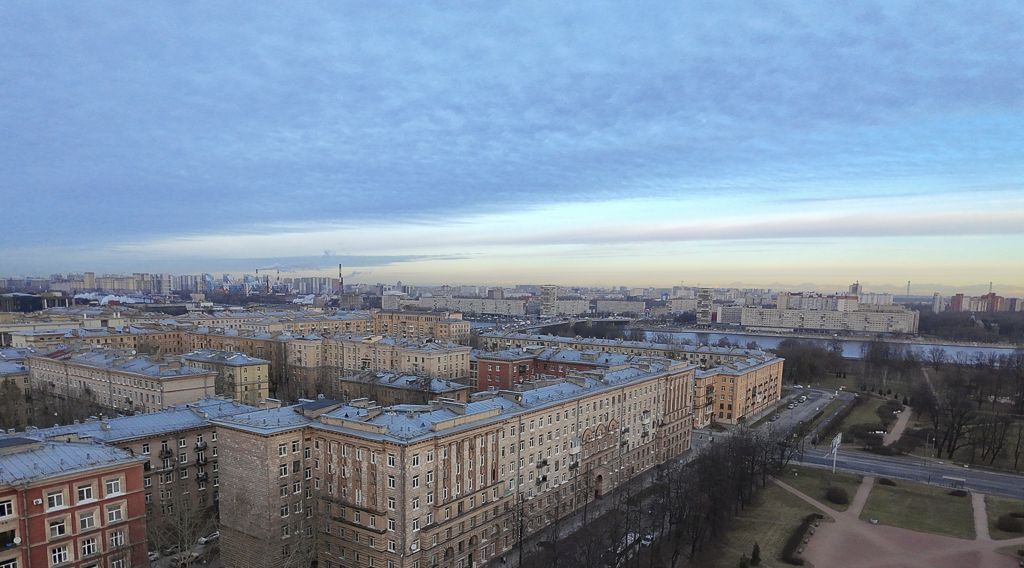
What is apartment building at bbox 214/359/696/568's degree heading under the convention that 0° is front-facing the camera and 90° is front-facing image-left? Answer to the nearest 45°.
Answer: approximately 315°

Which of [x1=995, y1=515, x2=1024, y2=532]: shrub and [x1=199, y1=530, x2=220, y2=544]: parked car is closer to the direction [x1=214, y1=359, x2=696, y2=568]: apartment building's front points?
the shrub

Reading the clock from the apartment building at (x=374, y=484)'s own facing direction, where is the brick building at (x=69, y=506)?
The brick building is roughly at 4 o'clock from the apartment building.

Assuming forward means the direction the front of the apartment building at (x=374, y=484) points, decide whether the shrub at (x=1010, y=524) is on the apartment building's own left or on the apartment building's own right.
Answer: on the apartment building's own left

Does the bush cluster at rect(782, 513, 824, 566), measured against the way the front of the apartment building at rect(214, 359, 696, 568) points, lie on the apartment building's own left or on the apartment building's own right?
on the apartment building's own left

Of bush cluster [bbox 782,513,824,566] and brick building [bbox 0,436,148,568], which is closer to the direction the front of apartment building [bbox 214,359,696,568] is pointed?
the bush cluster

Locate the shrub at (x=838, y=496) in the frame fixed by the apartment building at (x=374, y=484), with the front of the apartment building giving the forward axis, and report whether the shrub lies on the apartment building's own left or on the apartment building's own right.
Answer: on the apartment building's own left

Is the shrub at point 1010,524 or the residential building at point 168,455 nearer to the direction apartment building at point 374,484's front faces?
the shrub

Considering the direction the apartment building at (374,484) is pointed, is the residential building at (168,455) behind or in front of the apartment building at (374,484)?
behind
